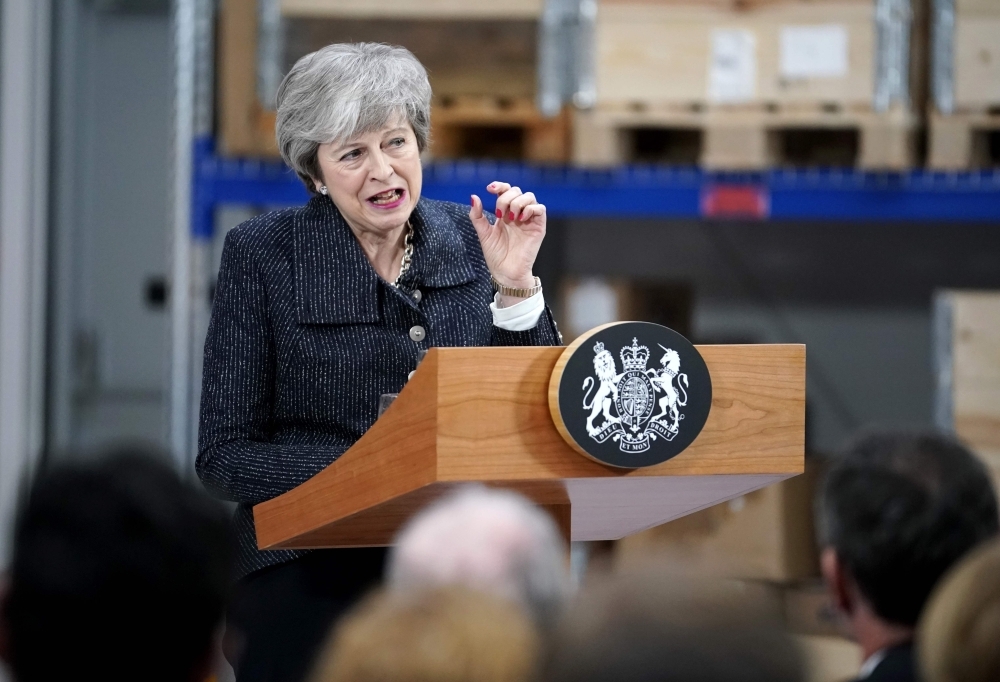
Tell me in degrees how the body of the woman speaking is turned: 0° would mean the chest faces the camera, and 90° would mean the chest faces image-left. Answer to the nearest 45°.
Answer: approximately 315°

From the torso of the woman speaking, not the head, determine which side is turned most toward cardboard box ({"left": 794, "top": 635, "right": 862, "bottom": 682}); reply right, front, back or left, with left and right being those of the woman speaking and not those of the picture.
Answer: left

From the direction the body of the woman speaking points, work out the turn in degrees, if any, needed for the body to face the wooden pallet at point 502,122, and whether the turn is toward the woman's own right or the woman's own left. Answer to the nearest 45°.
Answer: approximately 135° to the woman's own left

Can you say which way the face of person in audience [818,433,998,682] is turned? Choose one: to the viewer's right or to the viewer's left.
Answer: to the viewer's left

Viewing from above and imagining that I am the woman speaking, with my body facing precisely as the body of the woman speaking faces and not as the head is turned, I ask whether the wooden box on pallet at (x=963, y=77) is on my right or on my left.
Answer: on my left

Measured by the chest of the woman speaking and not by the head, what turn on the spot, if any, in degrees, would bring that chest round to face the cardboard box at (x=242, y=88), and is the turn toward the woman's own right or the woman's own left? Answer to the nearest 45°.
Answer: approximately 135° to the woman's own left

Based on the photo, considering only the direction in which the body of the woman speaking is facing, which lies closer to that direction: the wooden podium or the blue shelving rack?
the wooden podium

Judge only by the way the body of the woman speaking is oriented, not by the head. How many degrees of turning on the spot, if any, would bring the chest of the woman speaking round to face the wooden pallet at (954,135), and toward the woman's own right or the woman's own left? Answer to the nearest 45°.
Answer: approximately 90° to the woman's own left

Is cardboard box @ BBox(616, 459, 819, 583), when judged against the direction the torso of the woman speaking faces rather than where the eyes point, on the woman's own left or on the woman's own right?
on the woman's own left
